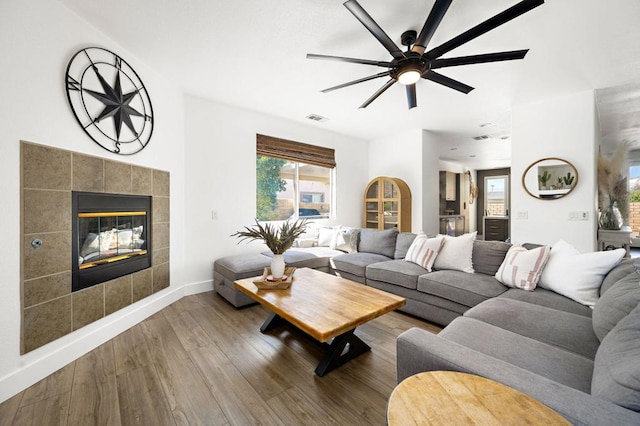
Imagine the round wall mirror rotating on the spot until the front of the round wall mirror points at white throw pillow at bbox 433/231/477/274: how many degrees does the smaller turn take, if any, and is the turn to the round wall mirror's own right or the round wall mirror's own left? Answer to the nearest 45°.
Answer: approximately 45° to the round wall mirror's own right

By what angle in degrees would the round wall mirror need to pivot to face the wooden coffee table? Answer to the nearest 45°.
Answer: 0° — it already faces it

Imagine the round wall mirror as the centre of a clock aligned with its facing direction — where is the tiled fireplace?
The tiled fireplace is roughly at 1 o'clock from the round wall mirror.

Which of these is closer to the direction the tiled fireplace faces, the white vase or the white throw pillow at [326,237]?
the white vase

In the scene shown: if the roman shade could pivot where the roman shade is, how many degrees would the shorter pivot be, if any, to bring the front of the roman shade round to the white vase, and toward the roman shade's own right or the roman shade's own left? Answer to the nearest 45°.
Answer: approximately 45° to the roman shade's own right

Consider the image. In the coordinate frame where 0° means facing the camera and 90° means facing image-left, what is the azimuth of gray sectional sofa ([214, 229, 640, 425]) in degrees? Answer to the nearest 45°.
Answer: approximately 45°

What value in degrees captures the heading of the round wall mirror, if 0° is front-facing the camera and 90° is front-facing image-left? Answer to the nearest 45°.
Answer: approximately 0°
